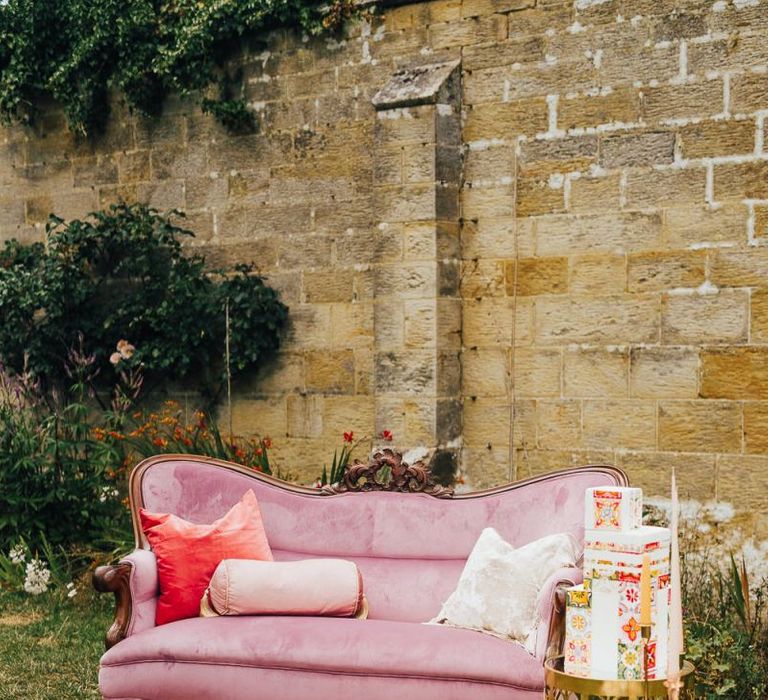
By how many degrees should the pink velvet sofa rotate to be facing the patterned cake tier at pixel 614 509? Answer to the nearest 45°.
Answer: approximately 45° to its left

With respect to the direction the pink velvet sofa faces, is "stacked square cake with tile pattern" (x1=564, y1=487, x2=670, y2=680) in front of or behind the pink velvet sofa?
in front

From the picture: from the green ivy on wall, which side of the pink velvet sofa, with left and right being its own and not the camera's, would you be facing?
back

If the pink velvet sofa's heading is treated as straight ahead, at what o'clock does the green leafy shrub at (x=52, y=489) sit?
The green leafy shrub is roughly at 5 o'clock from the pink velvet sofa.

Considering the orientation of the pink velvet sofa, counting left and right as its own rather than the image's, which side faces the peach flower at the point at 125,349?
back

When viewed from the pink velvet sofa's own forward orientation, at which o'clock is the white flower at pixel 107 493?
The white flower is roughly at 5 o'clock from the pink velvet sofa.

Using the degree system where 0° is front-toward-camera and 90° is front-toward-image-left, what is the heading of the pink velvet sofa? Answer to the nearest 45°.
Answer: approximately 0°

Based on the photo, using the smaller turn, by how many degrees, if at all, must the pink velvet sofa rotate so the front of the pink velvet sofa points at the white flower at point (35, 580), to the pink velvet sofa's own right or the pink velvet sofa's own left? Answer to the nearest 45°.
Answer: approximately 135° to the pink velvet sofa's own right
